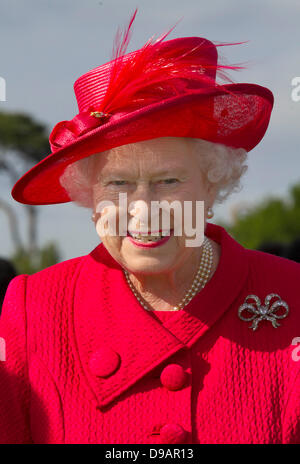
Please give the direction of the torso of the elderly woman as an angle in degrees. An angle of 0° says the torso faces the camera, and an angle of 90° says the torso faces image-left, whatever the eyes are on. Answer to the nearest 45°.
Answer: approximately 0°
